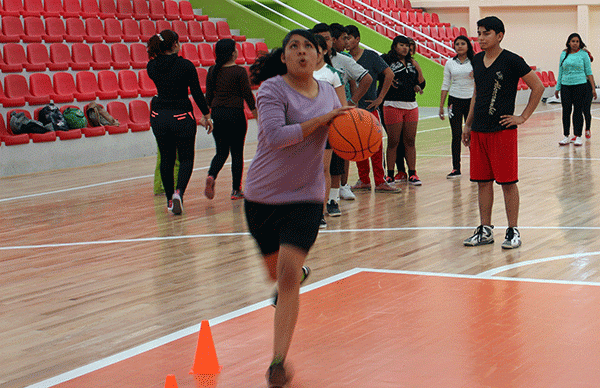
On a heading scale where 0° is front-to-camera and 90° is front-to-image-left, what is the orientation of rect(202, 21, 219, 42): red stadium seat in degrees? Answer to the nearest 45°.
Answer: approximately 315°

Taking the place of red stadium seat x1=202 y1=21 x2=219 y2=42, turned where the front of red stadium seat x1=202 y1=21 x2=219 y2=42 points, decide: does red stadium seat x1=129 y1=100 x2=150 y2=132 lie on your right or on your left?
on your right

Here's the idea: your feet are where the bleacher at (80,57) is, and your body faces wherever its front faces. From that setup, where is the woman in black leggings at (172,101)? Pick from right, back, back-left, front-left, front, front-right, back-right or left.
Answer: front-right

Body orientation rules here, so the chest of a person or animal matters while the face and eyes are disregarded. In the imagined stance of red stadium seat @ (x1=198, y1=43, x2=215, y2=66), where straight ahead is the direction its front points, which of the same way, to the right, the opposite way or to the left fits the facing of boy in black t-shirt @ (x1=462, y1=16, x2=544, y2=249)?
to the right

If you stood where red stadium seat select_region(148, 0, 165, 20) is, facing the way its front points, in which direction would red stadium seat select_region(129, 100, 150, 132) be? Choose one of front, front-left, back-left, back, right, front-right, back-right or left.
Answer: front-right

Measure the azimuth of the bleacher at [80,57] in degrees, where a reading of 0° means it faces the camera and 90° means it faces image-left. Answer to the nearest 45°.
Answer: approximately 315°

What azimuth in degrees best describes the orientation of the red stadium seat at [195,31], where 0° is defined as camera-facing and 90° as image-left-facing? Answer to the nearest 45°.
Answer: approximately 315°

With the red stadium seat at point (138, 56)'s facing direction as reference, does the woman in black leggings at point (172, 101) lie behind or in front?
in front

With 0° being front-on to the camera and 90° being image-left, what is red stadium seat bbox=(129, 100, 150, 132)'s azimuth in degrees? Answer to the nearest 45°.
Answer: approximately 315°

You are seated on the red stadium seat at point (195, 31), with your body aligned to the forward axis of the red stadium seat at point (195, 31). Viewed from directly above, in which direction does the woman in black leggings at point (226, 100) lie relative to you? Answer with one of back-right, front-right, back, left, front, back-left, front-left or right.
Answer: front-right

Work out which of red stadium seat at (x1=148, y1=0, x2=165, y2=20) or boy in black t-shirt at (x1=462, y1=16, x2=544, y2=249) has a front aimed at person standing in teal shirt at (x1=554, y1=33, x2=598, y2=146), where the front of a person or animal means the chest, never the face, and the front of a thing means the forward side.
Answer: the red stadium seat
